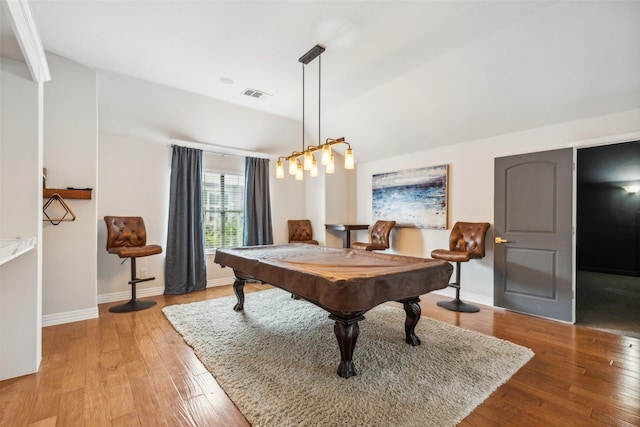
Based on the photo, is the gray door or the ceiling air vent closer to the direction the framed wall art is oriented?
the ceiling air vent

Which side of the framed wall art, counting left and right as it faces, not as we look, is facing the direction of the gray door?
left

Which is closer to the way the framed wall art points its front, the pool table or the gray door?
the pool table

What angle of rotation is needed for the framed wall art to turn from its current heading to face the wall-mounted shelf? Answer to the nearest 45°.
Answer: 0° — it already faces it

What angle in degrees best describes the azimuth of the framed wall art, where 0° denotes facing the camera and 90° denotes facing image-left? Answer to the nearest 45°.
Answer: approximately 45°

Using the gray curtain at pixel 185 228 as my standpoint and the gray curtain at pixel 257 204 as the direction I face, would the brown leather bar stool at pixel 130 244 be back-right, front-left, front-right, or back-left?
back-right

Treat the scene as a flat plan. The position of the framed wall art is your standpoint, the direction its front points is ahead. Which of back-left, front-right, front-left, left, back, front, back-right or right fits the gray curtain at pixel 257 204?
front-right

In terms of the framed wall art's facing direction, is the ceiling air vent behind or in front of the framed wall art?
in front

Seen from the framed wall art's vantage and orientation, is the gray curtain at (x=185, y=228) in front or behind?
in front
